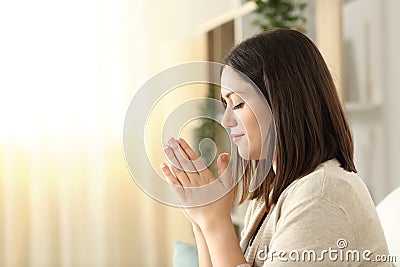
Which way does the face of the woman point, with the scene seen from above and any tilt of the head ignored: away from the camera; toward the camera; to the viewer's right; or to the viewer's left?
to the viewer's left

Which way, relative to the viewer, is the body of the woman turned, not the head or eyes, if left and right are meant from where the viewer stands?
facing to the left of the viewer
